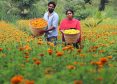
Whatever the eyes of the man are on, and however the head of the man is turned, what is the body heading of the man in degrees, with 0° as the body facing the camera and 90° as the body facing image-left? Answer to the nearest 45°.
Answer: approximately 45°
